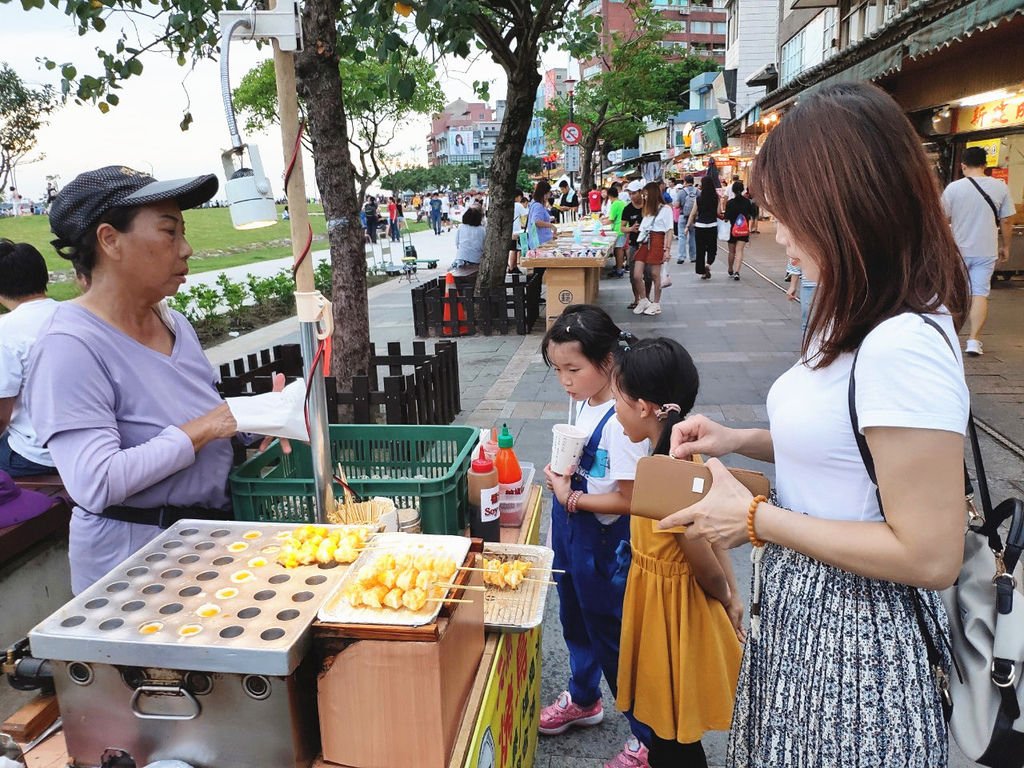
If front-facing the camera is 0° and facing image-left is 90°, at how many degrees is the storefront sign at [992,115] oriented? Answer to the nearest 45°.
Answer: approximately 45°

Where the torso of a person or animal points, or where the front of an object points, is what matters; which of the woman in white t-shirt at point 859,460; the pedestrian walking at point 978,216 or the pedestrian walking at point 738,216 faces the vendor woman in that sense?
the woman in white t-shirt

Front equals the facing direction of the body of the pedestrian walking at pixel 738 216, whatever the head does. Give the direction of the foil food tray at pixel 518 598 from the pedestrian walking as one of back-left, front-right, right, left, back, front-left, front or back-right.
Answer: back

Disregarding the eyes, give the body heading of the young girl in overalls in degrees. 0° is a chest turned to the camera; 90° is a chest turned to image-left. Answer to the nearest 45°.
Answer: approximately 45°

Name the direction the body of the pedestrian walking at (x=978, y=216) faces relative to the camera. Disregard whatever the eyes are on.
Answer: away from the camera

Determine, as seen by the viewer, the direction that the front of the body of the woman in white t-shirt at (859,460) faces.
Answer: to the viewer's left

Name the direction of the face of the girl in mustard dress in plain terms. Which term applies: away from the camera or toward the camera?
away from the camera

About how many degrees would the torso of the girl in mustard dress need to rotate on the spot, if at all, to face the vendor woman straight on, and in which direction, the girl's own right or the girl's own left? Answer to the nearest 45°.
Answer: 0° — they already face them

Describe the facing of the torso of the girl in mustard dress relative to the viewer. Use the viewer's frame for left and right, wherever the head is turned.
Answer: facing to the left of the viewer

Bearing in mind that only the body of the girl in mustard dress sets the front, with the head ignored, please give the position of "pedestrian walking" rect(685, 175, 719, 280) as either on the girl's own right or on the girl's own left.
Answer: on the girl's own right
